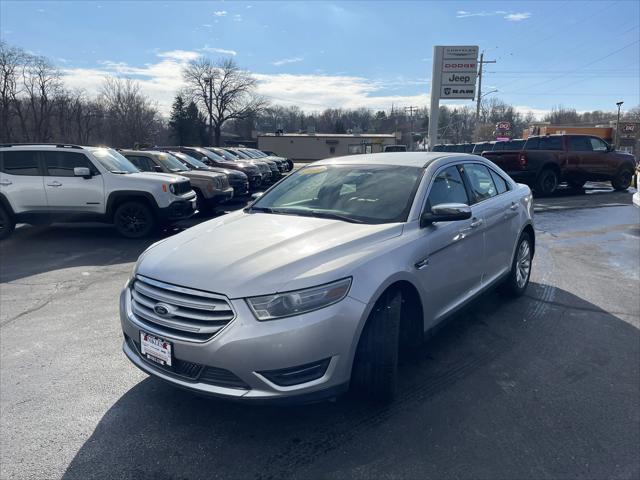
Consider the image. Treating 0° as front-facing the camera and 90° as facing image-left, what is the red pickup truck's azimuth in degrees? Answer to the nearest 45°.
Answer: approximately 225°

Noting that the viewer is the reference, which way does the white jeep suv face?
facing the viewer and to the right of the viewer

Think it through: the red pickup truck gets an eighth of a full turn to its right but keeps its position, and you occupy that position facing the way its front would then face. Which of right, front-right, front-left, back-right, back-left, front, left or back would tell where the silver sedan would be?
right

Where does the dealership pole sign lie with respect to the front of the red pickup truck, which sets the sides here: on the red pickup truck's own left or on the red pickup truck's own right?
on the red pickup truck's own left

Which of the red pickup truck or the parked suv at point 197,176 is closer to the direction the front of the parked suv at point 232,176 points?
the red pickup truck

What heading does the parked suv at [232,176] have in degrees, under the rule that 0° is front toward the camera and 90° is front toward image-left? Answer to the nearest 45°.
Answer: approximately 315°

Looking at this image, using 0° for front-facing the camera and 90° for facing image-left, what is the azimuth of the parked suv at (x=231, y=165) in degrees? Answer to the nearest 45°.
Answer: approximately 315°

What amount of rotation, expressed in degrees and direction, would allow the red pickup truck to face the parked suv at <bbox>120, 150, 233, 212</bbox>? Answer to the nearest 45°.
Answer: approximately 180°

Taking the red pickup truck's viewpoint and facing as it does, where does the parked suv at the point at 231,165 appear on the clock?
The parked suv is roughly at 7 o'clock from the red pickup truck.

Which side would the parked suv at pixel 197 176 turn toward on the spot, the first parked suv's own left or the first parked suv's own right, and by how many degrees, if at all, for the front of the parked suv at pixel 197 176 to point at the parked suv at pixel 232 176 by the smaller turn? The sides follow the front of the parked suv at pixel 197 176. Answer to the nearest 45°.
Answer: approximately 90° to the first parked suv's own left

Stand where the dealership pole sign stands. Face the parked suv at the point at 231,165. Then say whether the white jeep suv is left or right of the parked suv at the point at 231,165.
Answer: left
